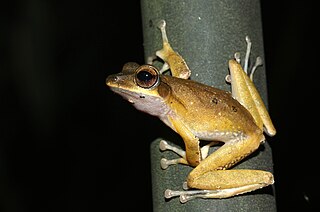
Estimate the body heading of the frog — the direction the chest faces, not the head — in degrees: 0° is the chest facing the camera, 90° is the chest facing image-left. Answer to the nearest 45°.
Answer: approximately 90°
